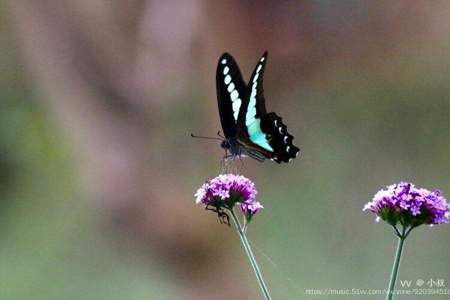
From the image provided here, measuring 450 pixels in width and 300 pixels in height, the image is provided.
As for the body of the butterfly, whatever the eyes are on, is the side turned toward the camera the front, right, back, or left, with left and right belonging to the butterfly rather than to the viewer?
left
